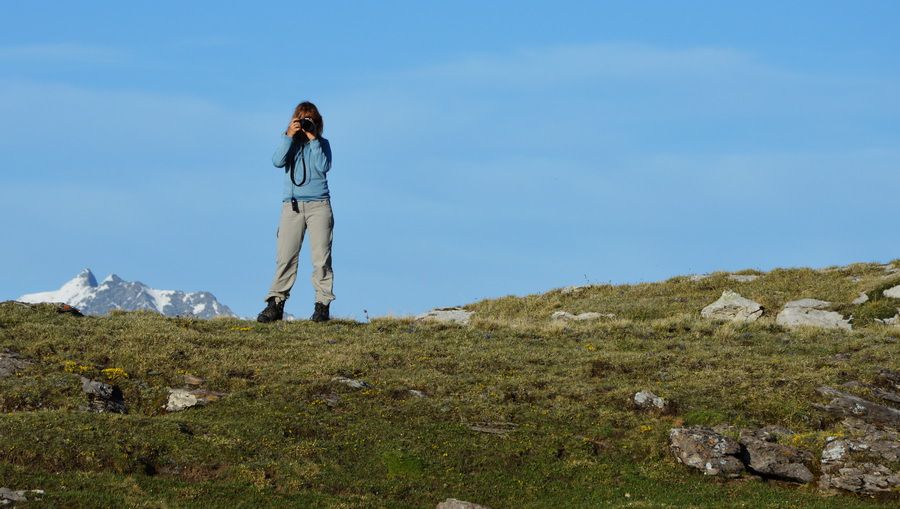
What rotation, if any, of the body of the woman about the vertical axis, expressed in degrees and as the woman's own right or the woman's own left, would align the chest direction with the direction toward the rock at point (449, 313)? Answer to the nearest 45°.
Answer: approximately 135° to the woman's own left

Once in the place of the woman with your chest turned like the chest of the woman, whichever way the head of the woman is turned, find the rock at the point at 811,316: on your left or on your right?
on your left

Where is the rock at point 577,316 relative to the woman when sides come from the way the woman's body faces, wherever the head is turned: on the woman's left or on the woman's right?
on the woman's left

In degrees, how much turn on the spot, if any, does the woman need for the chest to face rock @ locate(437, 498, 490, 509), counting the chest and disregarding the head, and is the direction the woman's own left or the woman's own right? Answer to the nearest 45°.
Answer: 0° — they already face it

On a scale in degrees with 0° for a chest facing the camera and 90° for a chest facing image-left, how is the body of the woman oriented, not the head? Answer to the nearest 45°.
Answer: approximately 0°

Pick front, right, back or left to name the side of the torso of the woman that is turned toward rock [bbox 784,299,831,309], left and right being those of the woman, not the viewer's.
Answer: left

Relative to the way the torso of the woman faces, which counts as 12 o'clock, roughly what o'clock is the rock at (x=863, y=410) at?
The rock is roughly at 10 o'clock from the woman.
